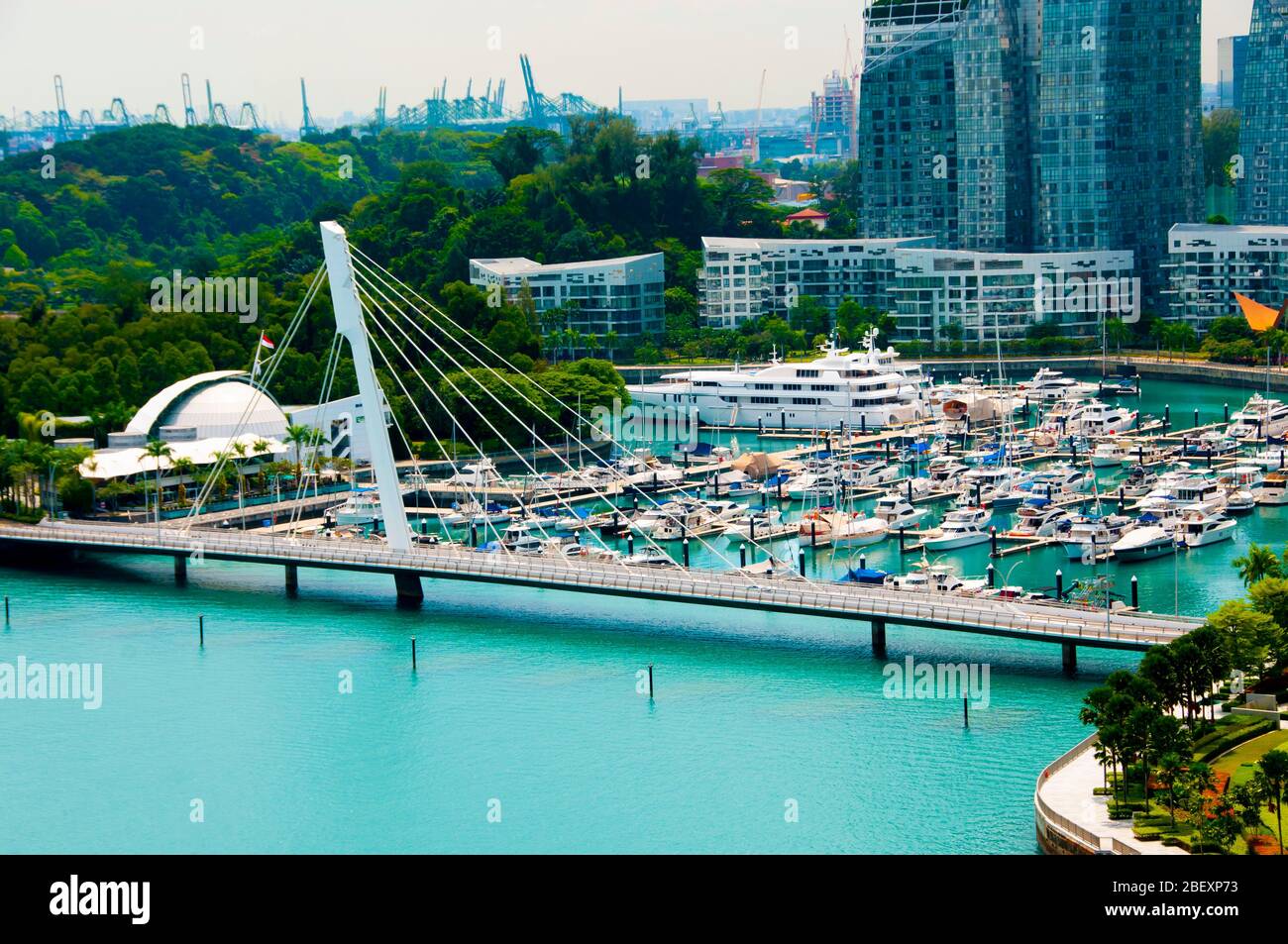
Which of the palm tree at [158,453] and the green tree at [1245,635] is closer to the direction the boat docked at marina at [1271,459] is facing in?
the palm tree

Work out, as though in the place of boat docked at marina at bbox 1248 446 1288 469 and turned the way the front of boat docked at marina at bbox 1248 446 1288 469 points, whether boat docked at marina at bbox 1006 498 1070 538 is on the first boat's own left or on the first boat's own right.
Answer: on the first boat's own left

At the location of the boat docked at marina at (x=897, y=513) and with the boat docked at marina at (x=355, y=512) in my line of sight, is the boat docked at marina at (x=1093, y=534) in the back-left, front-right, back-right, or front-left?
back-left

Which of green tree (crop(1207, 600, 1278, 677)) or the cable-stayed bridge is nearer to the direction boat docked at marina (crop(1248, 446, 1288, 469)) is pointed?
the cable-stayed bridge

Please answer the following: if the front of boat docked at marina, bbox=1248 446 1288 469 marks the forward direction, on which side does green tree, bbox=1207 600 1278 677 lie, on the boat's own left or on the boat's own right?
on the boat's own left

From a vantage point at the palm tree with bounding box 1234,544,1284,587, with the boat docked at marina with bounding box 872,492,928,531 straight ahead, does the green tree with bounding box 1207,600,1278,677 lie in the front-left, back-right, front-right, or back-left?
back-left

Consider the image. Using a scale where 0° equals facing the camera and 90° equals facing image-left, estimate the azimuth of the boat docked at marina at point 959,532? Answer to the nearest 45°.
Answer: approximately 45°

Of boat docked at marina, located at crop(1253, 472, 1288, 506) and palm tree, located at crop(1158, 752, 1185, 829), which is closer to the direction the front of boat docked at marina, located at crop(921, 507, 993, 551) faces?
the palm tree

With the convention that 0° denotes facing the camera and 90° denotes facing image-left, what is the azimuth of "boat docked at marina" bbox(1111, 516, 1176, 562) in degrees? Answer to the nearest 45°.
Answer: approximately 45°

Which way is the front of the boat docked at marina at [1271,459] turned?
to the viewer's left
